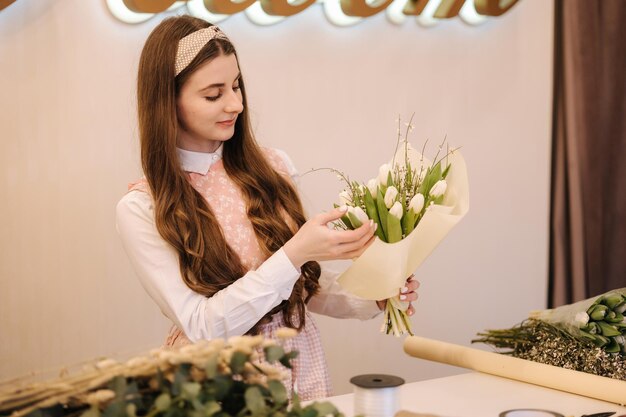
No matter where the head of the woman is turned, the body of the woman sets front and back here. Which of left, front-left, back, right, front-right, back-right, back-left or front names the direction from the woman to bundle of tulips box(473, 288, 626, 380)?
front-left

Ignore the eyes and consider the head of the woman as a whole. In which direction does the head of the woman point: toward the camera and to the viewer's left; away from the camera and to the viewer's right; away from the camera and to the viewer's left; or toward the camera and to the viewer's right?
toward the camera and to the viewer's right

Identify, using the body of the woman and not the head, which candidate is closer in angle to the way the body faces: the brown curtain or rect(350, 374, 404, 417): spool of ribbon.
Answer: the spool of ribbon

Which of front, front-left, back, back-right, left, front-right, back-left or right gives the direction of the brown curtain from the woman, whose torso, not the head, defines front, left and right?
left

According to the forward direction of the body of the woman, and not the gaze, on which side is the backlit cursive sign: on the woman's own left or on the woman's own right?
on the woman's own left

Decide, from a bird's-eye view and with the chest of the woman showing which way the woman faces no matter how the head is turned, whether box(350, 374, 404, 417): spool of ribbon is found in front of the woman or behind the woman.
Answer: in front
